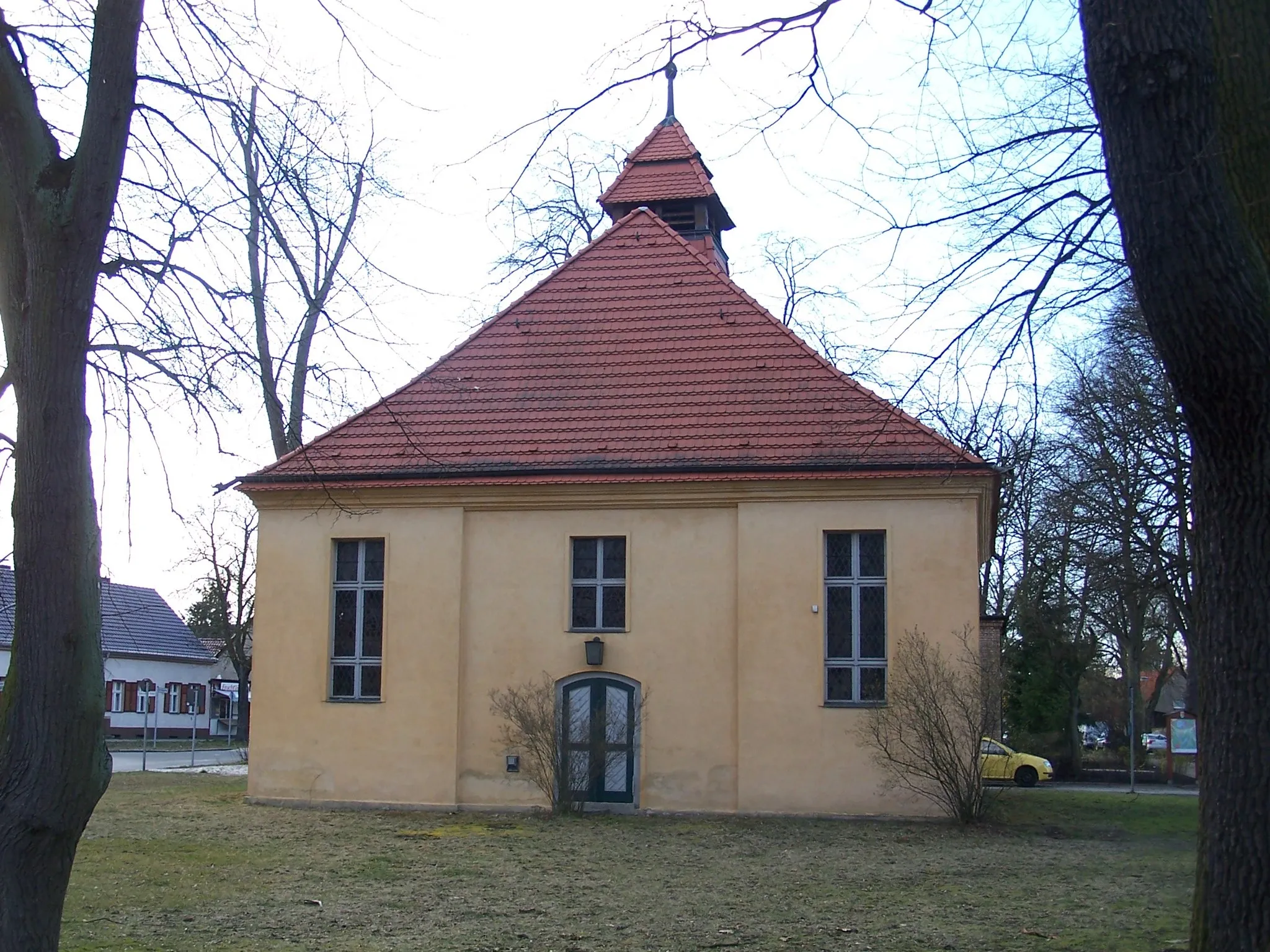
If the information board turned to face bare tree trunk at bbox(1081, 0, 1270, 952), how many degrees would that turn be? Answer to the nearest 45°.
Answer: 0° — it already faces it

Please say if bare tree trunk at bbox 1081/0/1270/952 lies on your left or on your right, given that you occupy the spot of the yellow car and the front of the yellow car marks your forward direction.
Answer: on your right

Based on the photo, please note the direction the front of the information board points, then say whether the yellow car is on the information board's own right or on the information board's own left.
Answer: on the information board's own right

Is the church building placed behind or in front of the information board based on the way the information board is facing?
in front

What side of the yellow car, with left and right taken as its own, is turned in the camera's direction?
right

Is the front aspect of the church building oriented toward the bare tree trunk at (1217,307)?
yes

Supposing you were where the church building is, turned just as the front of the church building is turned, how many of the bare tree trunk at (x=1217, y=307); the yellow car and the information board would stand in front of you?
1
